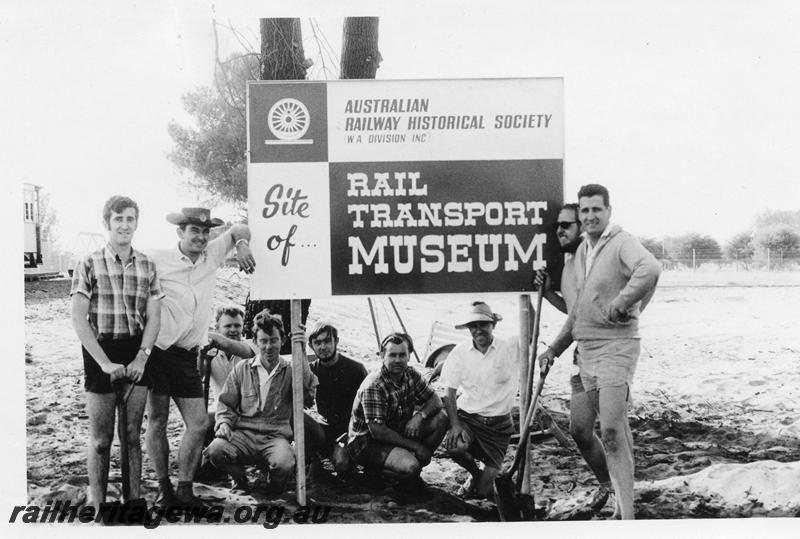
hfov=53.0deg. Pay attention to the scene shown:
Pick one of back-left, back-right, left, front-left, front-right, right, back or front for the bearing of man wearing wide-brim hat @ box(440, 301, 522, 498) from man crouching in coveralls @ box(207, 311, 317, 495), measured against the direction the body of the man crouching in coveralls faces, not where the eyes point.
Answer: left

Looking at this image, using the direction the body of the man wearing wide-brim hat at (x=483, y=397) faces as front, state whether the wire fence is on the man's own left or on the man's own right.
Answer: on the man's own left

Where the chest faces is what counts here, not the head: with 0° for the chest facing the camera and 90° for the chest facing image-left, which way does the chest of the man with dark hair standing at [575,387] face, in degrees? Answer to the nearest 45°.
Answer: approximately 45°

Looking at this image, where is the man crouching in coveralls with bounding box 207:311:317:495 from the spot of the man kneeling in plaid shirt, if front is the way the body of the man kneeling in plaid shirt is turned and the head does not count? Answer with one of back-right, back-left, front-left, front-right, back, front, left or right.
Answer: back-right

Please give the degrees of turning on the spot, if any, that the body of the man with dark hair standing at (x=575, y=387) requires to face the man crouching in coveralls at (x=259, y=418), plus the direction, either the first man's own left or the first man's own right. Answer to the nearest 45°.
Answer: approximately 45° to the first man's own right

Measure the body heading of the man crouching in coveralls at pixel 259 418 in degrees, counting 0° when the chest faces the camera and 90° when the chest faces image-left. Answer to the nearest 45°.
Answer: approximately 0°

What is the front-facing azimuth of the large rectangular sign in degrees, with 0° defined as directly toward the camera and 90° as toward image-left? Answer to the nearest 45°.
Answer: approximately 0°
